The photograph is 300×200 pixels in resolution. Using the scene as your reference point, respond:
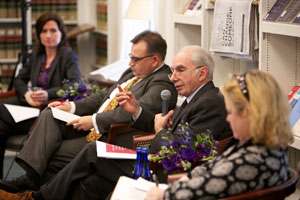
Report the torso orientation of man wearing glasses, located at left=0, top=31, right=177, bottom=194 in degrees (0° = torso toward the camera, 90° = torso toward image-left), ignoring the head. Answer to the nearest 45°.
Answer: approximately 45°

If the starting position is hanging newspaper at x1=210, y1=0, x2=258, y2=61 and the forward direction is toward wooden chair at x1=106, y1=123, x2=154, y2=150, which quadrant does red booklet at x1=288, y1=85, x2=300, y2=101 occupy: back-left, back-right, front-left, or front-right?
back-left

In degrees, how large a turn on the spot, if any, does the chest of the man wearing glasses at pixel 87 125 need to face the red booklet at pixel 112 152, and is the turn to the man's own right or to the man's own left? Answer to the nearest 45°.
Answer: approximately 45° to the man's own left

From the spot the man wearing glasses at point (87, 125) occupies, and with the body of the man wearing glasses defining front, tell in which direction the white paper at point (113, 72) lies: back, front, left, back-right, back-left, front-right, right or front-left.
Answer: back-right

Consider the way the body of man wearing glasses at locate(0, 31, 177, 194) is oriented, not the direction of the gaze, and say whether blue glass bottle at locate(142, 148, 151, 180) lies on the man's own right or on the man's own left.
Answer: on the man's own left

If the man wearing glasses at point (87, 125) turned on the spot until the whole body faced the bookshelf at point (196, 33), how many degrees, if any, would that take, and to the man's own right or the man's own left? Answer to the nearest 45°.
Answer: approximately 180°

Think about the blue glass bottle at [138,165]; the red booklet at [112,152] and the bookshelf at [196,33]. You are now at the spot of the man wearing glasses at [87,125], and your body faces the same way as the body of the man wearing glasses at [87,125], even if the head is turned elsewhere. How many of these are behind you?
1

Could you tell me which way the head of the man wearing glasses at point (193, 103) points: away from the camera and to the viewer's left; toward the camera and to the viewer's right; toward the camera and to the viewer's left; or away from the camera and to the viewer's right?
toward the camera and to the viewer's left

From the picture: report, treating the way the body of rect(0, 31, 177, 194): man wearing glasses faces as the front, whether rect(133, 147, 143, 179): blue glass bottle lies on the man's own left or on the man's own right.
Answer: on the man's own left

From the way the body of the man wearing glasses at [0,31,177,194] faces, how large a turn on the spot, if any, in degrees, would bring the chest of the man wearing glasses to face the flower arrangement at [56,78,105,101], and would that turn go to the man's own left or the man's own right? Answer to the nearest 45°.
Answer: approximately 135° to the man's own right
